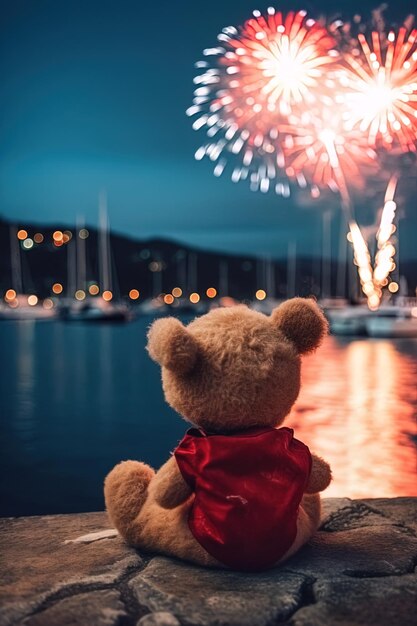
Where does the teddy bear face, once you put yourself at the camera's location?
facing away from the viewer and to the left of the viewer
